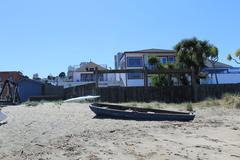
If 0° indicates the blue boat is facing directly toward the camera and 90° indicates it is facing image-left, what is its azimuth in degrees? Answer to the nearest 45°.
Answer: approximately 90°

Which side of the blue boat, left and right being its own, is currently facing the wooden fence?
right

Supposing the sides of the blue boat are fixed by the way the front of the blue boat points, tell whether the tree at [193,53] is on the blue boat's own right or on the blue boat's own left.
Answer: on the blue boat's own right
